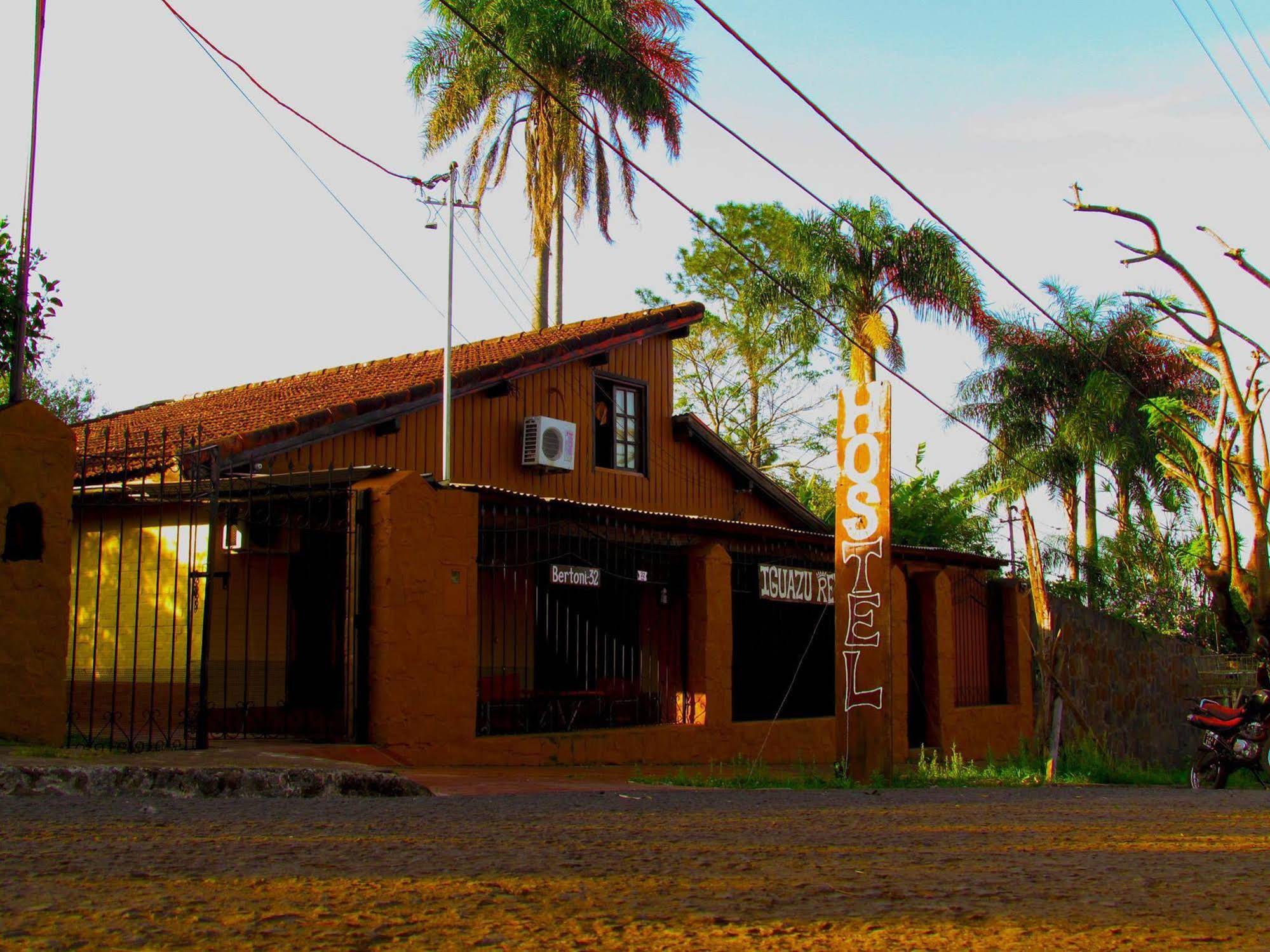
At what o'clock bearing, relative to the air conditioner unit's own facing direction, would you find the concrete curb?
The concrete curb is roughly at 2 o'clock from the air conditioner unit.

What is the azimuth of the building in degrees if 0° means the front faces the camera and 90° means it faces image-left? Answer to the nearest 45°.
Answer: approximately 315°

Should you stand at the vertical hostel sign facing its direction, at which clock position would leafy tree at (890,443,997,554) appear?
The leafy tree is roughly at 6 o'clock from the vertical hostel sign.

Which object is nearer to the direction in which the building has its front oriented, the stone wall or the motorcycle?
the motorcycle

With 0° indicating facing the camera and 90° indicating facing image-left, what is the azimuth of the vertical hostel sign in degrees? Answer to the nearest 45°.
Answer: approximately 0°

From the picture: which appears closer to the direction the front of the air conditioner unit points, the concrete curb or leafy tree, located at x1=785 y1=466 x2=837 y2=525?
the concrete curb

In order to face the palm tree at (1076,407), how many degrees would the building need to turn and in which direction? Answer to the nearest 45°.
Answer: approximately 90° to its left

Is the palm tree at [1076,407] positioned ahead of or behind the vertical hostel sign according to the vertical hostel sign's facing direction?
behind
